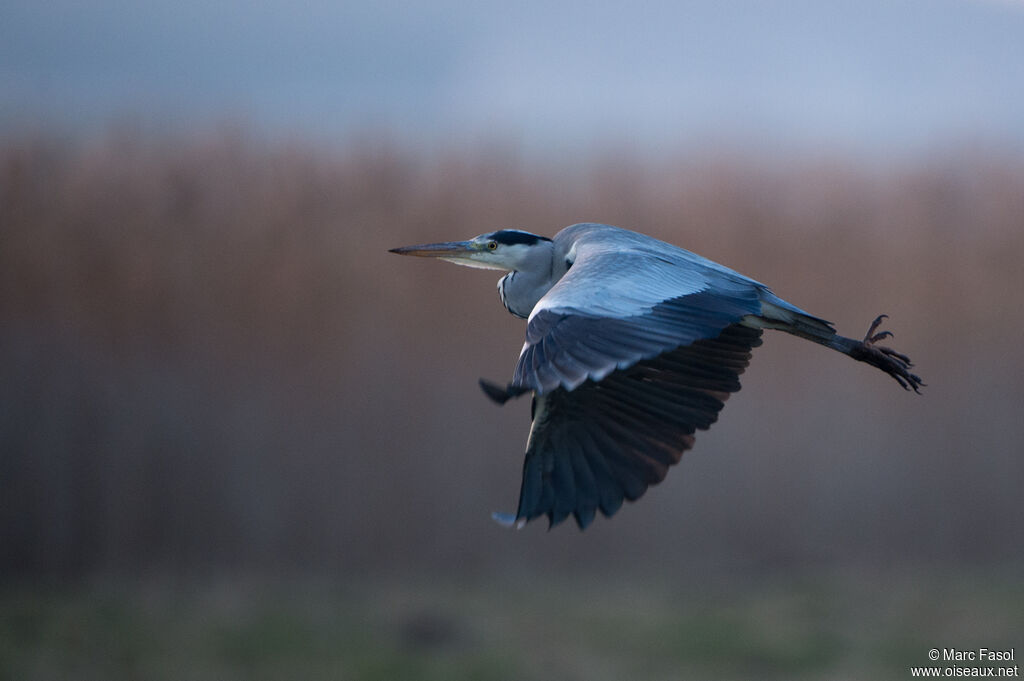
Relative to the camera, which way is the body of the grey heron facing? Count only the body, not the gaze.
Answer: to the viewer's left
